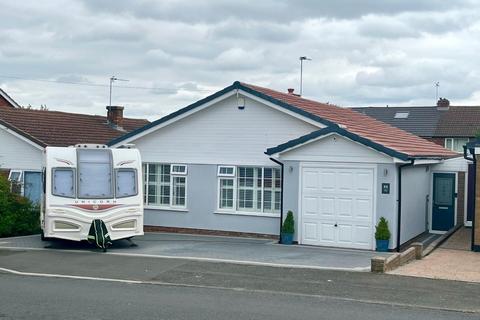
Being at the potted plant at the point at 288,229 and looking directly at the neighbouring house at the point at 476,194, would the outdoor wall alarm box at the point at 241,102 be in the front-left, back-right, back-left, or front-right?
back-left

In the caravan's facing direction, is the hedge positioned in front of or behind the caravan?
behind

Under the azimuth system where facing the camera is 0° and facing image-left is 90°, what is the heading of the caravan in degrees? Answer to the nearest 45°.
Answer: approximately 0°

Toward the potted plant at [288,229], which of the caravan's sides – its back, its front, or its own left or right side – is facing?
left

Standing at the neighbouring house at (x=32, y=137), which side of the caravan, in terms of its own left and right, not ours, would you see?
back

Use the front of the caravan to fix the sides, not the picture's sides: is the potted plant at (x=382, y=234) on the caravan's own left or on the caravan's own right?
on the caravan's own left

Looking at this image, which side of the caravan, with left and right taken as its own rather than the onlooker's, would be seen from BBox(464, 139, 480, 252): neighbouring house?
left
